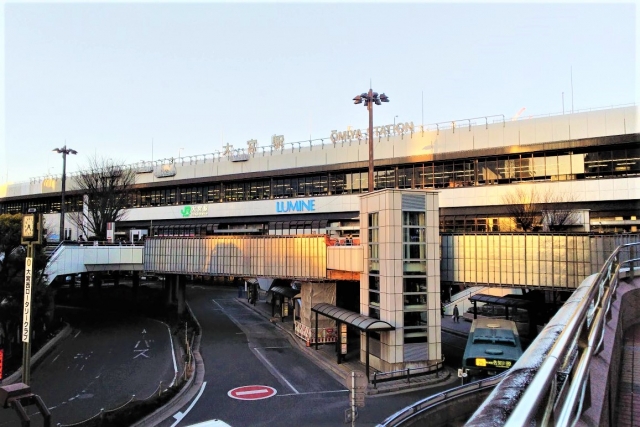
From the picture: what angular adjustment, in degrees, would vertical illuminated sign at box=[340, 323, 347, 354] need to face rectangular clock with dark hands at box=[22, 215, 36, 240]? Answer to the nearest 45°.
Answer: approximately 45° to its right

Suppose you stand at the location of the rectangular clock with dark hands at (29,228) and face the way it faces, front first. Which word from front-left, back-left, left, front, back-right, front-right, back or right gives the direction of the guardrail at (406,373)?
left

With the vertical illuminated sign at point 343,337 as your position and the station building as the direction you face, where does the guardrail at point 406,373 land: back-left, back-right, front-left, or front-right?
back-right

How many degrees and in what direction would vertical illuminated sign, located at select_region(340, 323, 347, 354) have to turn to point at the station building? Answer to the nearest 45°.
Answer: approximately 135° to its left

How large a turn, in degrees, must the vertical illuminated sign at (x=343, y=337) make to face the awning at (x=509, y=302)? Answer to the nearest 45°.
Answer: approximately 135° to its left

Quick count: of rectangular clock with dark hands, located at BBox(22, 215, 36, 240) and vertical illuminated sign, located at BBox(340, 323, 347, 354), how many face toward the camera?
2

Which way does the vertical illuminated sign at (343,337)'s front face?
toward the camera

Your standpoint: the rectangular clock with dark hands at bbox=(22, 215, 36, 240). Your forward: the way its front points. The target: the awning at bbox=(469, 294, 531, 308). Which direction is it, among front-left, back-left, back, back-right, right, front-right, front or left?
left

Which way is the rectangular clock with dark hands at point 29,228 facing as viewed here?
toward the camera

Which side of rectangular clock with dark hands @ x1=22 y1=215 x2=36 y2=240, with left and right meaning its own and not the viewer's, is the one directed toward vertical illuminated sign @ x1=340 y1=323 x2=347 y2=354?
left

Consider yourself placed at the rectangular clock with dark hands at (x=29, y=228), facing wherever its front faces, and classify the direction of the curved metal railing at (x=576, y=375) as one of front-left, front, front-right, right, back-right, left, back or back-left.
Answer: front

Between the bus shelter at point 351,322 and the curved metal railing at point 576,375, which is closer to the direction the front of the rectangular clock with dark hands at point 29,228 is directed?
the curved metal railing

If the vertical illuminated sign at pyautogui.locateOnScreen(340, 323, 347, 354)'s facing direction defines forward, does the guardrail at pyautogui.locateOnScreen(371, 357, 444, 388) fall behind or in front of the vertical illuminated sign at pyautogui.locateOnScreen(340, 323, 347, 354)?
in front
